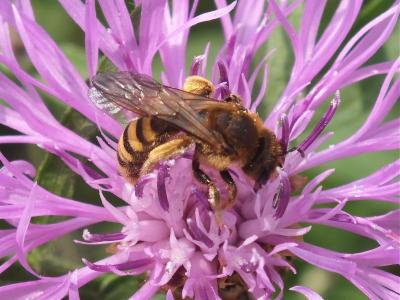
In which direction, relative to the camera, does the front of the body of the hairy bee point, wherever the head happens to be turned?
to the viewer's right
